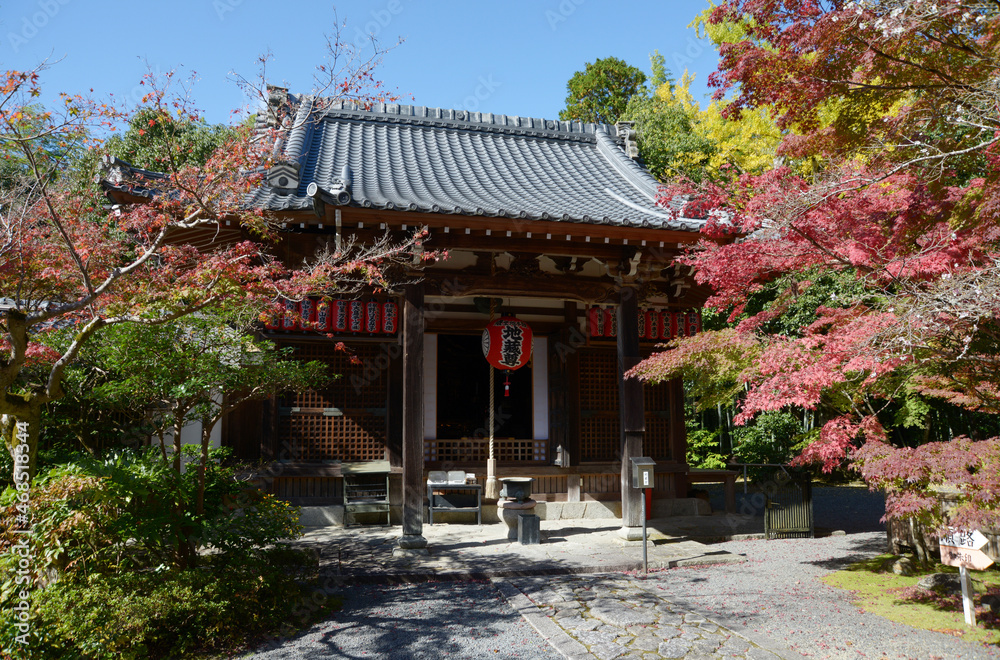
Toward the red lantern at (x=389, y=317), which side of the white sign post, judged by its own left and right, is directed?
right

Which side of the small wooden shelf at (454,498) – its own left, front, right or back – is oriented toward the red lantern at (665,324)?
left

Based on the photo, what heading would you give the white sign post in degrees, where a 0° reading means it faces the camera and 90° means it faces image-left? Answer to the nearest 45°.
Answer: approximately 0°

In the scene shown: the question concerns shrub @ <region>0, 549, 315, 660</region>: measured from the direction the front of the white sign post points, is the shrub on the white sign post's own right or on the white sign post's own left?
on the white sign post's own right

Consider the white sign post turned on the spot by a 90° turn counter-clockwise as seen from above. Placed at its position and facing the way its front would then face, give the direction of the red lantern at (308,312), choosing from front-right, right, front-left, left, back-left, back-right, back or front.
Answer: back

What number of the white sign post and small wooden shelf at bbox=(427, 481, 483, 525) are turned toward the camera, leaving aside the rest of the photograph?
2

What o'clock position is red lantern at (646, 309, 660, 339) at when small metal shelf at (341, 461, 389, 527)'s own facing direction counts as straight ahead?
The red lantern is roughly at 9 o'clock from the small metal shelf.
